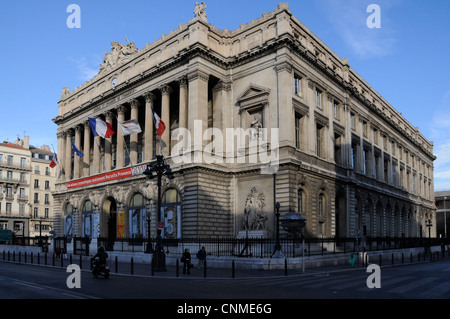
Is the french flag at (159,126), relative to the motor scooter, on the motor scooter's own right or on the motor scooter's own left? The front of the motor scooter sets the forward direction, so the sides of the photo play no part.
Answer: on the motor scooter's own right

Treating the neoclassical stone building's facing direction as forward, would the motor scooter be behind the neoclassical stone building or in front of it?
in front

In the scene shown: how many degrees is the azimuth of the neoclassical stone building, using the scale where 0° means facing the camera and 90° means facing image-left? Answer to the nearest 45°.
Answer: approximately 45°

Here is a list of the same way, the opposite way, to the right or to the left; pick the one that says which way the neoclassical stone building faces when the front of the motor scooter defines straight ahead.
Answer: to the left

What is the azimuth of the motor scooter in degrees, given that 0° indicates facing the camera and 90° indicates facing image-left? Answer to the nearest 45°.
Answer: approximately 135°

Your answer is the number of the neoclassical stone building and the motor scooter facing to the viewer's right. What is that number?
0

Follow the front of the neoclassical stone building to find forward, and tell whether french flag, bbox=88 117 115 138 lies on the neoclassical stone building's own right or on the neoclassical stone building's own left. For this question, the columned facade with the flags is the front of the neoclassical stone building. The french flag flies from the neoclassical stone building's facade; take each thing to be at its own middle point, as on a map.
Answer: on the neoclassical stone building's own right

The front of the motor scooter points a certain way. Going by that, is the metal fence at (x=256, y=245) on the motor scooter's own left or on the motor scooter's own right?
on the motor scooter's own right

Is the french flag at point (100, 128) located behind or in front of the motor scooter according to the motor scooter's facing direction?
in front

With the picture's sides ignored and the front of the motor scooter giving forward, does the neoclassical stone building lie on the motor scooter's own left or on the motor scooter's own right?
on the motor scooter's own right
